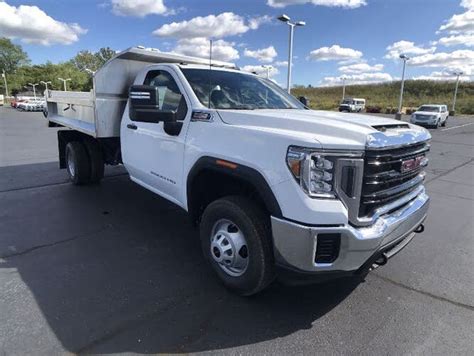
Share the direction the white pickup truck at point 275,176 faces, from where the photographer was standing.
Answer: facing the viewer and to the right of the viewer

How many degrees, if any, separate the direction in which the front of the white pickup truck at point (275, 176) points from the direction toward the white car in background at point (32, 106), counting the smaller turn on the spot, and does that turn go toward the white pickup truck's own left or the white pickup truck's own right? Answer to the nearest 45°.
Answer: approximately 180°

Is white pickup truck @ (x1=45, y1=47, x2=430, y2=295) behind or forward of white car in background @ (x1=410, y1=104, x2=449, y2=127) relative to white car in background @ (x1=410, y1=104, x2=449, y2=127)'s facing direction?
forward

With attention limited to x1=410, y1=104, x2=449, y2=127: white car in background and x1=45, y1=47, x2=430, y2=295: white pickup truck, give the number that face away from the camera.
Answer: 0

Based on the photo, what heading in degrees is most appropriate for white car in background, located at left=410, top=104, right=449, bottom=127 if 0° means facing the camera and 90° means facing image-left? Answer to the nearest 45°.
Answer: approximately 45°

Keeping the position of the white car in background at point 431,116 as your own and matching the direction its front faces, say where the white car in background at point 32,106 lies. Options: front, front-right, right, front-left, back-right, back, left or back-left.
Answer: front-right

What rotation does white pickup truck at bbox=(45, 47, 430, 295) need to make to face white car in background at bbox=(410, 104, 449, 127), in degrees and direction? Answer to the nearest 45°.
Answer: approximately 90° to its left
